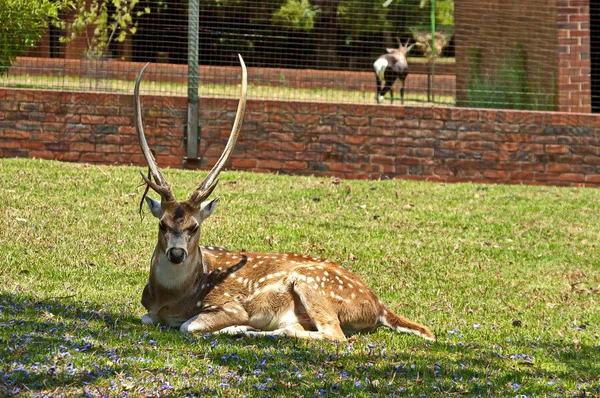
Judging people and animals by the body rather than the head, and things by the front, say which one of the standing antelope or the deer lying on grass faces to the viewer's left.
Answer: the deer lying on grass

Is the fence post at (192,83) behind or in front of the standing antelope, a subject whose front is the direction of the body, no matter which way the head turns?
behind

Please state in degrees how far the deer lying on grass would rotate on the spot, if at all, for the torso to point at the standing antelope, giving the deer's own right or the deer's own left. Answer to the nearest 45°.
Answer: approximately 90° to the deer's own right

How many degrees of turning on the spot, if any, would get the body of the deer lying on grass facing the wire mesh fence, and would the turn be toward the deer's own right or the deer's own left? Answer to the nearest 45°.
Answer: approximately 90° to the deer's own right

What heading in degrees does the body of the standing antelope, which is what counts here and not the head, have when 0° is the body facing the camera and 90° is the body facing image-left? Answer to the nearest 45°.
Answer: approximately 225°

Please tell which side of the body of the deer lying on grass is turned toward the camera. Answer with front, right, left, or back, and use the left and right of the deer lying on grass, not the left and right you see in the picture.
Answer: left

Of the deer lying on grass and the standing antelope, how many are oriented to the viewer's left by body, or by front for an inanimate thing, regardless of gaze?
1

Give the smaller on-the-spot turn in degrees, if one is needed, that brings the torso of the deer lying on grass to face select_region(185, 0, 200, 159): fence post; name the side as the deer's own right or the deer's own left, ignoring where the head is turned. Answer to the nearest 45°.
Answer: approximately 90° to the deer's own right
